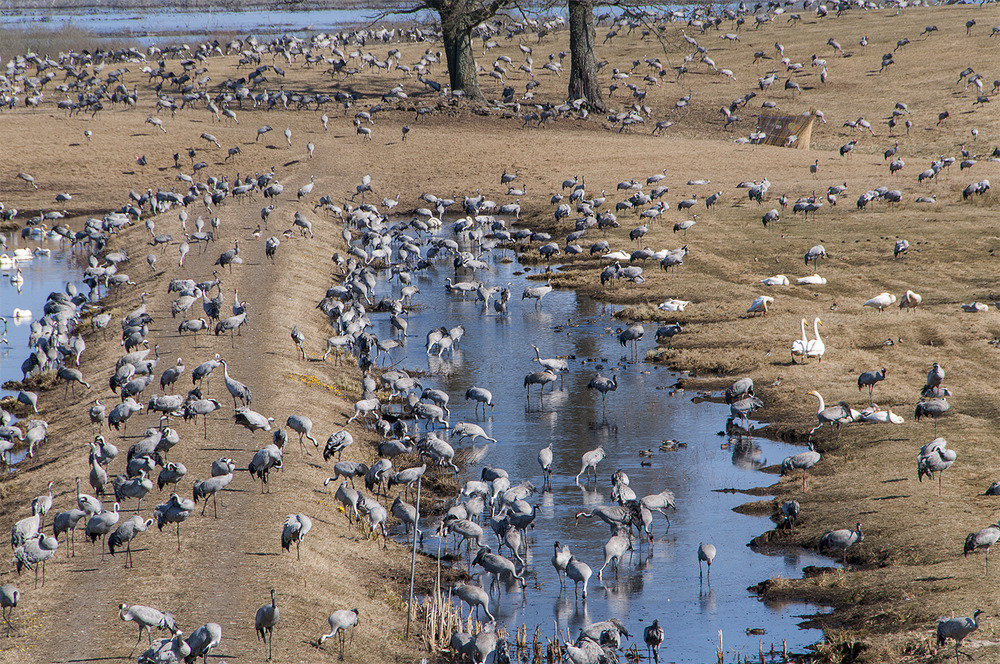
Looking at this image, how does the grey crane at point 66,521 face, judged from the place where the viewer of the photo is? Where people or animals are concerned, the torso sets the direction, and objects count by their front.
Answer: facing to the right of the viewer

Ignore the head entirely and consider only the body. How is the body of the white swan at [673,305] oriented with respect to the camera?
to the viewer's left

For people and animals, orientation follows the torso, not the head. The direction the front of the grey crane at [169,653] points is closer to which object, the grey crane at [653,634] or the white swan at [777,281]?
the grey crane

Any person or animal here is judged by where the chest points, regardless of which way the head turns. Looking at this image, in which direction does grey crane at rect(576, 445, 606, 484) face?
to the viewer's left

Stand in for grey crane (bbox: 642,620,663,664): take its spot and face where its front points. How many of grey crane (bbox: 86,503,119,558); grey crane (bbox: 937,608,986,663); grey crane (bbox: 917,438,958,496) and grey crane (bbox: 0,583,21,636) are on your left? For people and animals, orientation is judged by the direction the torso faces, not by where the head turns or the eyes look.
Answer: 2

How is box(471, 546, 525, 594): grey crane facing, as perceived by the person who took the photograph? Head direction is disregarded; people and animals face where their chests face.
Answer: facing to the right of the viewer

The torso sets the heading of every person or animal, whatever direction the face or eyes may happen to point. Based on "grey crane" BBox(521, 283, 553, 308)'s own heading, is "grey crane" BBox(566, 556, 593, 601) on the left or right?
on its right

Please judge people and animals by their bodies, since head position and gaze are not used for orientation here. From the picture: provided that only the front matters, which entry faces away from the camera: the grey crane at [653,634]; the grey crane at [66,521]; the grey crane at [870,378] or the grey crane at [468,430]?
the grey crane at [653,634]

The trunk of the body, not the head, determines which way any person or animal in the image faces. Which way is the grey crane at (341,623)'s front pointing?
to the viewer's left

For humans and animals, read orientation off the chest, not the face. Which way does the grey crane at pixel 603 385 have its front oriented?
to the viewer's right

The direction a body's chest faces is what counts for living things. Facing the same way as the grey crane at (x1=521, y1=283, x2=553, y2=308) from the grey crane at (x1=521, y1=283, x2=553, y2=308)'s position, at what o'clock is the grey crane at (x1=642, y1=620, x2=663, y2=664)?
the grey crane at (x1=642, y1=620, x2=663, y2=664) is roughly at 3 o'clock from the grey crane at (x1=521, y1=283, x2=553, y2=308).

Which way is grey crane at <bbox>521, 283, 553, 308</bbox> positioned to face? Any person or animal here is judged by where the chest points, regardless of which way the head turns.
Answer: to the viewer's right

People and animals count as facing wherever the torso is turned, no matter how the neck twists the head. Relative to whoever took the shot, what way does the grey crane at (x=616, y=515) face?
facing to the left of the viewer

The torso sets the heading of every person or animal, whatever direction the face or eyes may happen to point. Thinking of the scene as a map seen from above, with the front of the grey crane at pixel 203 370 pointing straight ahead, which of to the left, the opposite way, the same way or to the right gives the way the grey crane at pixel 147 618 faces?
the opposite way
